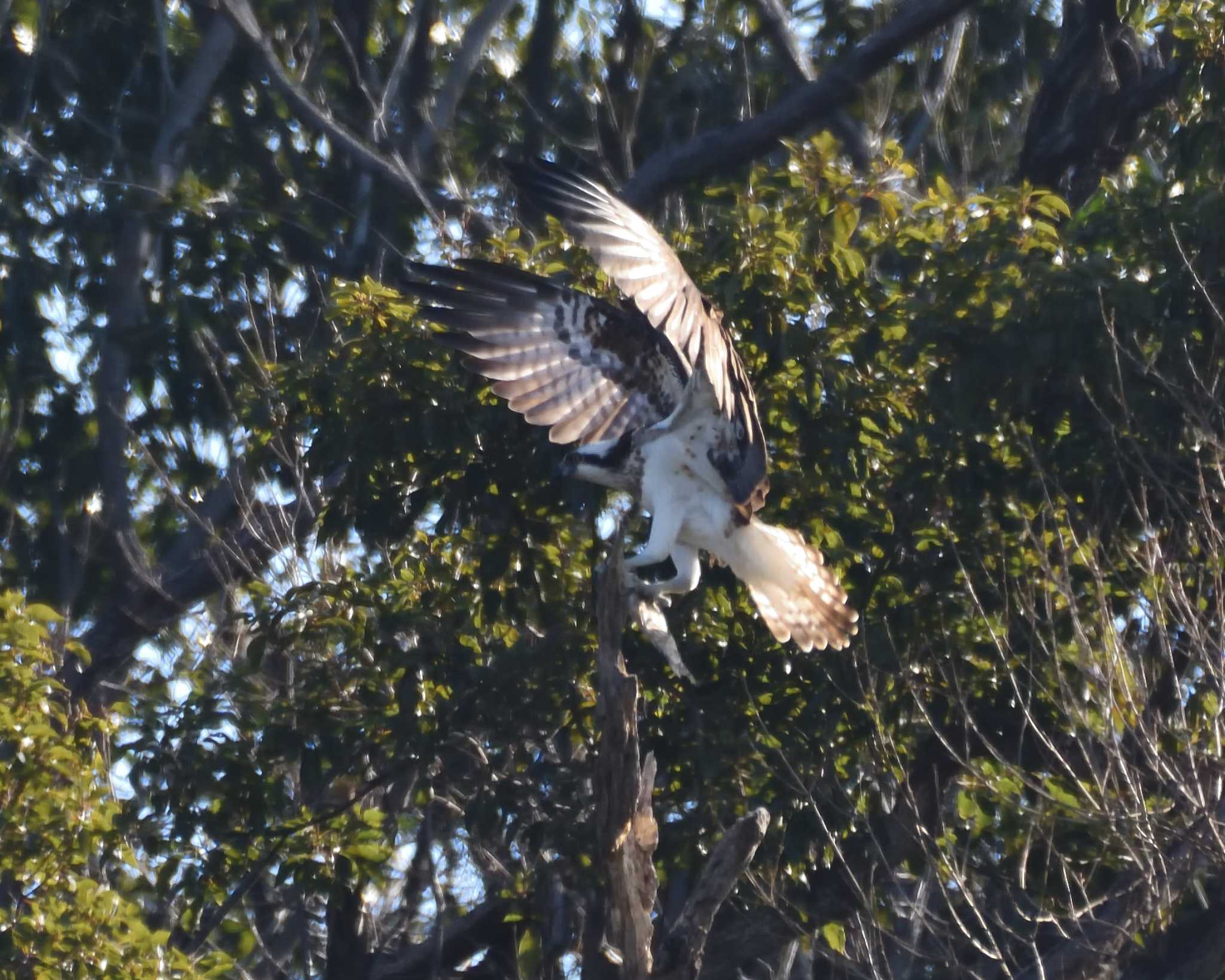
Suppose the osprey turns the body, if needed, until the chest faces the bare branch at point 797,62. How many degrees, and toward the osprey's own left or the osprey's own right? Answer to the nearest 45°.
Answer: approximately 135° to the osprey's own right

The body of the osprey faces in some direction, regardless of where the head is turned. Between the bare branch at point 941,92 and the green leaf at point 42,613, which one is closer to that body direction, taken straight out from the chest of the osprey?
the green leaf

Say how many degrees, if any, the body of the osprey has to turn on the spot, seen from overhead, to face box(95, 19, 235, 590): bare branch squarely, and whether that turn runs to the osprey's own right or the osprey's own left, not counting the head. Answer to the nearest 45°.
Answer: approximately 45° to the osprey's own right

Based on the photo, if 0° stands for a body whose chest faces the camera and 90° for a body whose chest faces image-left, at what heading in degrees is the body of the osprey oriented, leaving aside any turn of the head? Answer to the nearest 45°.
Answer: approximately 90°

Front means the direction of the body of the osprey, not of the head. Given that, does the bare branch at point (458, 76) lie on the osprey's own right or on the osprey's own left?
on the osprey's own right

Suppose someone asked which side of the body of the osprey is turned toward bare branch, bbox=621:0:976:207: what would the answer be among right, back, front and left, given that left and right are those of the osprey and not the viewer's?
right
